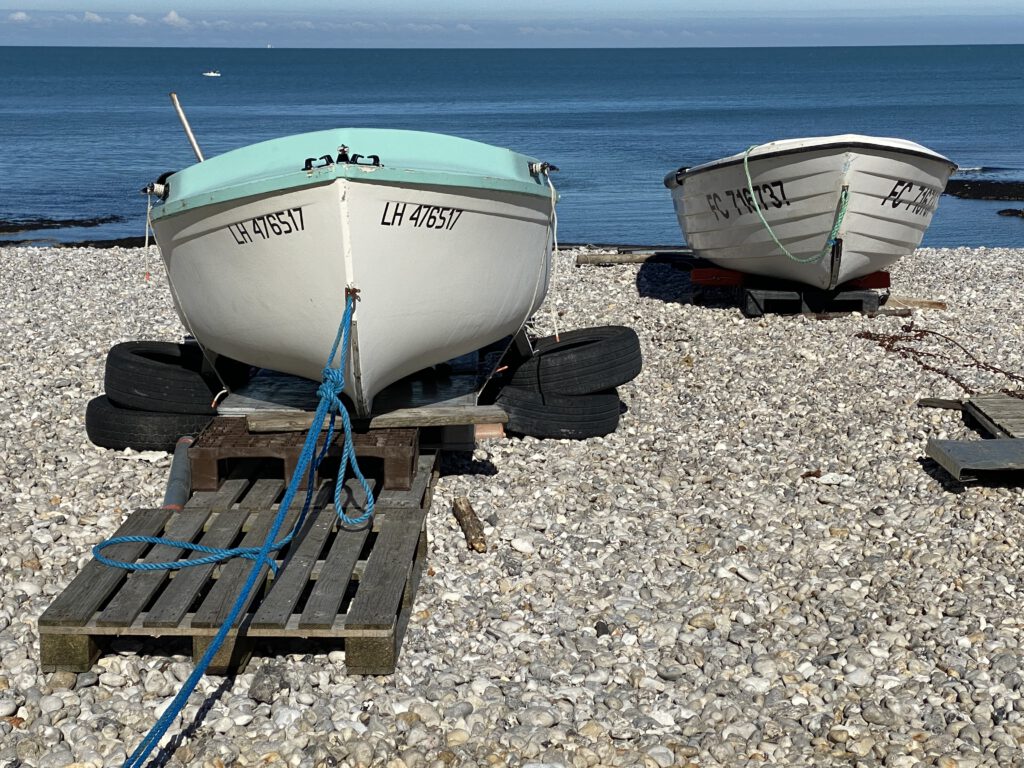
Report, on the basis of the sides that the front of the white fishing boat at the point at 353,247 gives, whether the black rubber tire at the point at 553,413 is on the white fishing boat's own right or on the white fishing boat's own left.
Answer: on the white fishing boat's own left

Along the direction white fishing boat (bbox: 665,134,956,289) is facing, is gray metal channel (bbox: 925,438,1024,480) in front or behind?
in front

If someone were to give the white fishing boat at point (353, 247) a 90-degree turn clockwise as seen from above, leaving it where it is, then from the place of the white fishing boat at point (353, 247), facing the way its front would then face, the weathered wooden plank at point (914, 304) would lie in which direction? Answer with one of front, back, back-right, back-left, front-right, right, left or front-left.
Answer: back-right

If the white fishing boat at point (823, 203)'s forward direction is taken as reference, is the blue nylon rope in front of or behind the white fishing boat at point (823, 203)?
in front

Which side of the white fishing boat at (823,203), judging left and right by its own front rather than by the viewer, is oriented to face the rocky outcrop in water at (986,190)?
back

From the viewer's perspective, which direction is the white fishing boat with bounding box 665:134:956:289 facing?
toward the camera

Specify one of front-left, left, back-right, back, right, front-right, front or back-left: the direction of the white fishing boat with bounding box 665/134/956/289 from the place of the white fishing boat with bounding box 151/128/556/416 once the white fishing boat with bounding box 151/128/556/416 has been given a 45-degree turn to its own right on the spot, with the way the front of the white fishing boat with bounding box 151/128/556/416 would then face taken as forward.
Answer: back

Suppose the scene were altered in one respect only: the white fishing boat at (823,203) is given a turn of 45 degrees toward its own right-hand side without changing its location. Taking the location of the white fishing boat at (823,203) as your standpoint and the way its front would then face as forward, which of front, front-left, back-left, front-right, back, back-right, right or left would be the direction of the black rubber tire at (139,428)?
front

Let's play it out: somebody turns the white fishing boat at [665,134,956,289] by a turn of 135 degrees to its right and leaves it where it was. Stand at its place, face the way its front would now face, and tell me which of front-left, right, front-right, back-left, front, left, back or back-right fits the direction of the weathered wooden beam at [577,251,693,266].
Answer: front
